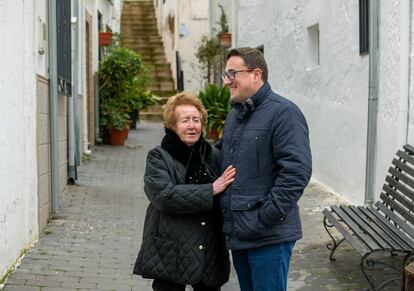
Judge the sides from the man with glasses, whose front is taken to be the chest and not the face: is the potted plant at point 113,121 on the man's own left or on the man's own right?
on the man's own right

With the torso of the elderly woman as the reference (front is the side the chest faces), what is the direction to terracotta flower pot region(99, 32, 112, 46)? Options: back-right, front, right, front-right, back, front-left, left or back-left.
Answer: back-left

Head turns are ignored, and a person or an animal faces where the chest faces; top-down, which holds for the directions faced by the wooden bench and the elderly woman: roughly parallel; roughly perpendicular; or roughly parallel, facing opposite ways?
roughly perpendicular

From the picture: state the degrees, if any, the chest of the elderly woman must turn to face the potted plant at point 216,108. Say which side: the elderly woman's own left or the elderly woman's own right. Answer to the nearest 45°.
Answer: approximately 135° to the elderly woman's own left

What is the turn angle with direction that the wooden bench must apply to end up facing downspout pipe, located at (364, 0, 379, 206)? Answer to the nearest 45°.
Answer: approximately 135° to its right

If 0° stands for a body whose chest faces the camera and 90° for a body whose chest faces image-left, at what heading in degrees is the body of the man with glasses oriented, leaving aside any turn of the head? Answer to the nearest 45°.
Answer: approximately 45°

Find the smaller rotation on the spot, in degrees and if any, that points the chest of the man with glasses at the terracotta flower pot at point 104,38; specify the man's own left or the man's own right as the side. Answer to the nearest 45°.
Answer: approximately 135° to the man's own right
